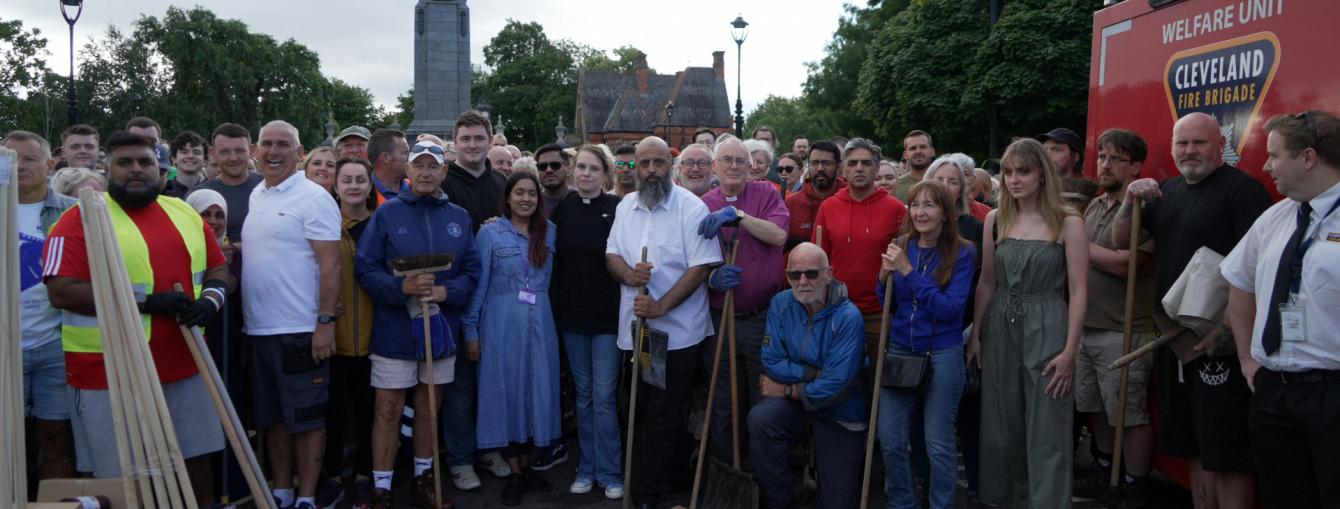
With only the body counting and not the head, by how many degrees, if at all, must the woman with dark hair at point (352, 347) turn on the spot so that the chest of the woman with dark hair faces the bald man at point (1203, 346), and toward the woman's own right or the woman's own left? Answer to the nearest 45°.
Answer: approximately 45° to the woman's own left

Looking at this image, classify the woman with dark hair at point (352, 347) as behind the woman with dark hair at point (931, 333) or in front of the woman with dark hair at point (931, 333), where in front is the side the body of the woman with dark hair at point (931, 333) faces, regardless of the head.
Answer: in front

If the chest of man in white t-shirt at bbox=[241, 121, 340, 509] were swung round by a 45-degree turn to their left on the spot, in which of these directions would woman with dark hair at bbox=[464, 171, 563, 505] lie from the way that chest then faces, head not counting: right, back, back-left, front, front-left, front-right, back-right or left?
left

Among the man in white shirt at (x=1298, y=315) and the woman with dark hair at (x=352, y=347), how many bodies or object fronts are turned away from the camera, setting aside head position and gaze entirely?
0

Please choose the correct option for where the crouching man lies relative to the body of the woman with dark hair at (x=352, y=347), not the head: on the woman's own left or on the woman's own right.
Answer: on the woman's own left

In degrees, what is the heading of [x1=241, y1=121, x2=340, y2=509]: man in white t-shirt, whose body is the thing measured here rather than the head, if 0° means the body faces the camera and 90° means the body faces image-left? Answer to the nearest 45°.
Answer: approximately 45°

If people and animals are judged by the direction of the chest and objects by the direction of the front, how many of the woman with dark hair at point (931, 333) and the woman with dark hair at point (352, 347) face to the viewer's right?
0

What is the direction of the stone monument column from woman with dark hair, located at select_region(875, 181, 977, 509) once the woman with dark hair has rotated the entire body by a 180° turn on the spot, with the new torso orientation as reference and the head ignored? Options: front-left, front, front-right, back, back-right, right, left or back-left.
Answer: left

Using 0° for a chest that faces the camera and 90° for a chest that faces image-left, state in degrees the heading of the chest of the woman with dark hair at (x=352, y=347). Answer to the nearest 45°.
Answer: approximately 0°

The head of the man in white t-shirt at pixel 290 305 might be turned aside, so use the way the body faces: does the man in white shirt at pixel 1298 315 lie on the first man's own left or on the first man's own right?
on the first man's own left

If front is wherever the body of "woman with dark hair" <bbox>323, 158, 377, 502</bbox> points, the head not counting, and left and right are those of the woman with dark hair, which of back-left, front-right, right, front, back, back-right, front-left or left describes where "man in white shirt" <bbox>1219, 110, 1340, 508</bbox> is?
front-left

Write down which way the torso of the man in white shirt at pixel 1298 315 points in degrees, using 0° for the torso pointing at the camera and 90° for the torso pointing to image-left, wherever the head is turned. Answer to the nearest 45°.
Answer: approximately 45°

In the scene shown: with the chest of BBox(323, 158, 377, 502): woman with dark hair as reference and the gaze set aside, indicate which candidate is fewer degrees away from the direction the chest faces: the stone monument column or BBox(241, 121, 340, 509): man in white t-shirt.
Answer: the man in white t-shirt

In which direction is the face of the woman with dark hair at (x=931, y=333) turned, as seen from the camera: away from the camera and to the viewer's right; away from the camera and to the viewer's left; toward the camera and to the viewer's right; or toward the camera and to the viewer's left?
toward the camera and to the viewer's left
